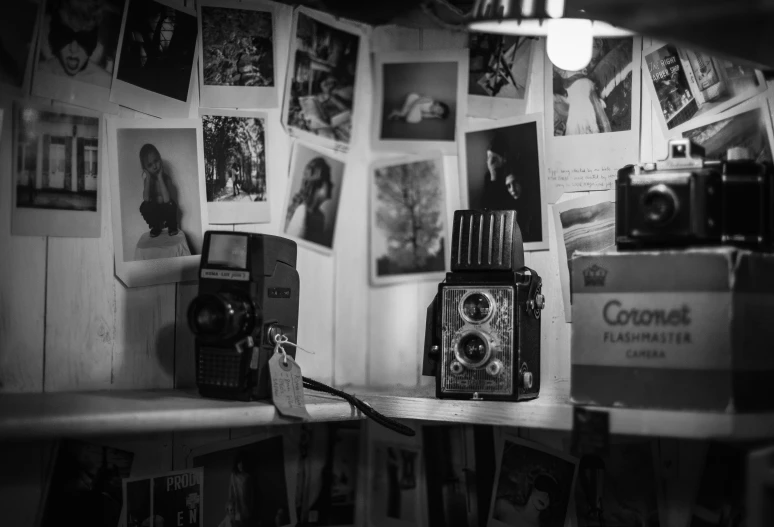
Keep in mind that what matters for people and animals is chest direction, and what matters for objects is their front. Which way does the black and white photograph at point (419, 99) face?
toward the camera

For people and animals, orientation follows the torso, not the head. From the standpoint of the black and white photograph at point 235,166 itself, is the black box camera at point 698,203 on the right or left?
on its left

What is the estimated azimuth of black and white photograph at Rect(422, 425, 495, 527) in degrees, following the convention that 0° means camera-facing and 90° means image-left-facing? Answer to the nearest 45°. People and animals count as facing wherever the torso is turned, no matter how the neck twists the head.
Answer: approximately 0°

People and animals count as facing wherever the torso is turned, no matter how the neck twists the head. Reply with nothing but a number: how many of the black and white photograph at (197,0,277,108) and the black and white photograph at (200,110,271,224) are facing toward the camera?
2

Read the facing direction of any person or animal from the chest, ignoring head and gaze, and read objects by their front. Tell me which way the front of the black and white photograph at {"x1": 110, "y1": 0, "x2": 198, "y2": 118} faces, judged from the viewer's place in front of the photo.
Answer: facing the viewer

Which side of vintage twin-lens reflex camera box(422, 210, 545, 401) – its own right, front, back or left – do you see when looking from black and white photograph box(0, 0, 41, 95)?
right

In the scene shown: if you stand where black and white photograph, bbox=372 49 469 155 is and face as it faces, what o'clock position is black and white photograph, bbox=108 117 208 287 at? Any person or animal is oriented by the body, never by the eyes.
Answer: black and white photograph, bbox=108 117 208 287 is roughly at 2 o'clock from black and white photograph, bbox=372 49 469 155.

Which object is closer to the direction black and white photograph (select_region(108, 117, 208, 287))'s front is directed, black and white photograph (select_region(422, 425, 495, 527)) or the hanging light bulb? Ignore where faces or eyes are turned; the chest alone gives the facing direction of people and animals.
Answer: the hanging light bulb

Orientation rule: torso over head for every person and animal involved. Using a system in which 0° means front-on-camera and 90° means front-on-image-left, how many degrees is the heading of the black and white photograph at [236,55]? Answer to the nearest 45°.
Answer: approximately 0°

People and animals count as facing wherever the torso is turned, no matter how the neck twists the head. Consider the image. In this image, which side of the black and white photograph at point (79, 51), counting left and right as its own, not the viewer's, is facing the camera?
front

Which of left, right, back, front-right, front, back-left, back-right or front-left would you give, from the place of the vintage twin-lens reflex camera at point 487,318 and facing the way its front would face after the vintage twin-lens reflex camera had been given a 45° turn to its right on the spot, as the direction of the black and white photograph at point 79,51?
front-right

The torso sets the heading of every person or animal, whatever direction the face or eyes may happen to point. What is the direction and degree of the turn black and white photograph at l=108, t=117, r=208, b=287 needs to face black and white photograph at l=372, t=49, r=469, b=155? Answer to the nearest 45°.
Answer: approximately 90° to its left

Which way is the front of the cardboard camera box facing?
toward the camera
